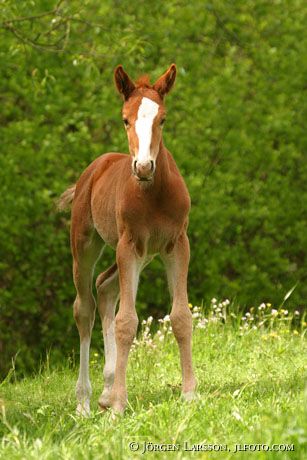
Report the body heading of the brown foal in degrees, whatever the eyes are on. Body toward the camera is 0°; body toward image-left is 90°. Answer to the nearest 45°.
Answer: approximately 315°
